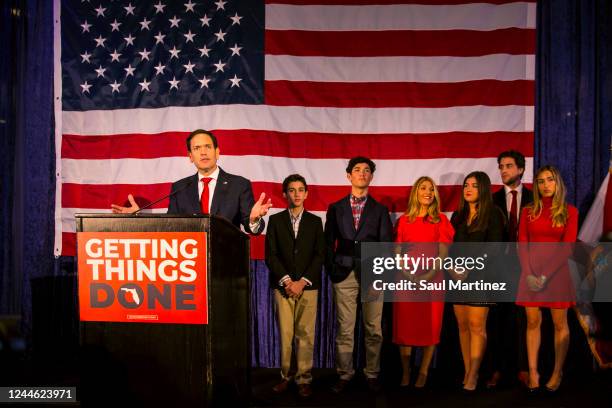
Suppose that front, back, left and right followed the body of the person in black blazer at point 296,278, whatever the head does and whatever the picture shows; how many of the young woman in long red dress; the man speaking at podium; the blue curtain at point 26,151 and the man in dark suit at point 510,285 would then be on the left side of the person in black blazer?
2

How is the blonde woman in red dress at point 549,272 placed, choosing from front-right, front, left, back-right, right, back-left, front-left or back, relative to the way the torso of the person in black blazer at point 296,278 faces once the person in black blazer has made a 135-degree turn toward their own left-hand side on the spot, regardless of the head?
front-right

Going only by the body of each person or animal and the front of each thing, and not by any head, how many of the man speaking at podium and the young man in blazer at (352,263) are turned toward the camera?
2

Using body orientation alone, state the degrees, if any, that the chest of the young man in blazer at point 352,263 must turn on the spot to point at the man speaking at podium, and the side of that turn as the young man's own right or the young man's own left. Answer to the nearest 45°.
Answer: approximately 45° to the young man's own right

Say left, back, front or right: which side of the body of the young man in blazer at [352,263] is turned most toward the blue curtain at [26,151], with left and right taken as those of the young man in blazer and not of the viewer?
right

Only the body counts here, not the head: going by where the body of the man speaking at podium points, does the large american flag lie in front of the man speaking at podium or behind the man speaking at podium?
behind

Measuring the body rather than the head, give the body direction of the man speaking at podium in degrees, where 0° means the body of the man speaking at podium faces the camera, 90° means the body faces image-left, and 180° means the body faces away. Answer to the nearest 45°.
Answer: approximately 0°

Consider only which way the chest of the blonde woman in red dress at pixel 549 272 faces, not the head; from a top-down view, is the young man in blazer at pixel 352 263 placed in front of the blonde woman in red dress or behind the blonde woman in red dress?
in front

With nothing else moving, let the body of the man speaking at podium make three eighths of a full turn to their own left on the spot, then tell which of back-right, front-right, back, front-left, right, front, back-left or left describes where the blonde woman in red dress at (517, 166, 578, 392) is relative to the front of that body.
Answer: front-right

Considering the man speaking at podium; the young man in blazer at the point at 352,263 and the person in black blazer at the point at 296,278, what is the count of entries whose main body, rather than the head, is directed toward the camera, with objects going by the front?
3
